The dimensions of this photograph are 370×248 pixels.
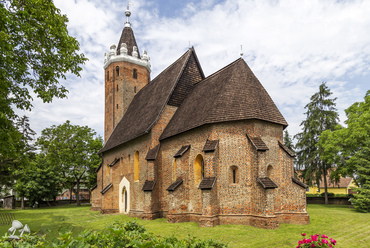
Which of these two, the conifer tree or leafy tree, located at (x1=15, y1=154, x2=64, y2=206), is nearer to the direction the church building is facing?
the leafy tree

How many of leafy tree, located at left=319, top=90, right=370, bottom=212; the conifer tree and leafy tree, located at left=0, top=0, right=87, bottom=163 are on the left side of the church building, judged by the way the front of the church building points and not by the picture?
1
